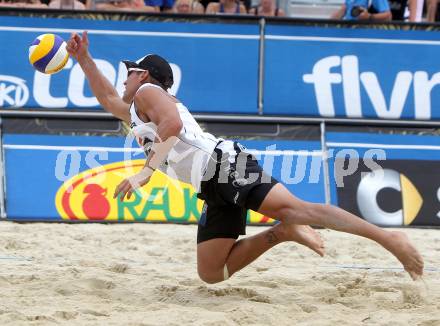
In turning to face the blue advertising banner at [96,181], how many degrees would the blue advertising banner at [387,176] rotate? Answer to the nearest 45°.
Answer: approximately 90° to its right

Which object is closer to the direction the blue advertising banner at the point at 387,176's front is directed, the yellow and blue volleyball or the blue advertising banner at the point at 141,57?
the yellow and blue volleyball

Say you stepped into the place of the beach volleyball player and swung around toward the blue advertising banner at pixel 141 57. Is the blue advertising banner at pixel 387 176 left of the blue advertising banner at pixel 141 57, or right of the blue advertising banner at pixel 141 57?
right

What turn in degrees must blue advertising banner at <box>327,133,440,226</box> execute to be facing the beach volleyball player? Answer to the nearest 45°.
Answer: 0° — it already faces them

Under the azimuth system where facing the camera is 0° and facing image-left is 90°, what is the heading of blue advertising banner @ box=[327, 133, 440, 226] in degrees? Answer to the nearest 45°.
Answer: approximately 0°

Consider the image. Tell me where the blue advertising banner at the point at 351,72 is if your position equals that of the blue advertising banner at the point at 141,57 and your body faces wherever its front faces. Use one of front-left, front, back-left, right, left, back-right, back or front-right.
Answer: left

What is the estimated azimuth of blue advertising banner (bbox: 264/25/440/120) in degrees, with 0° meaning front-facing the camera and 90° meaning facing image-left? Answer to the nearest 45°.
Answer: approximately 0°

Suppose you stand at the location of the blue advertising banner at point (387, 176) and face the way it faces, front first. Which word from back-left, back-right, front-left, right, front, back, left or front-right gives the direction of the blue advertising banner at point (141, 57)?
right

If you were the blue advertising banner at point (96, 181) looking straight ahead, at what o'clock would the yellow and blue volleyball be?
The yellow and blue volleyball is roughly at 12 o'clock from the blue advertising banner.
